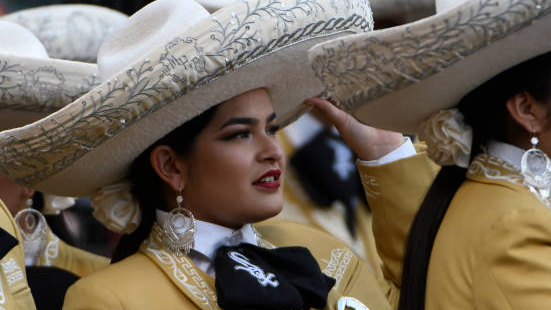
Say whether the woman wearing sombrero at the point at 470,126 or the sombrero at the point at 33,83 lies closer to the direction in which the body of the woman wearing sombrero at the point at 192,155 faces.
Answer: the woman wearing sombrero

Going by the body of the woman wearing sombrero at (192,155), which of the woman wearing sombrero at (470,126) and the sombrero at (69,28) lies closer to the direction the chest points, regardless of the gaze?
the woman wearing sombrero

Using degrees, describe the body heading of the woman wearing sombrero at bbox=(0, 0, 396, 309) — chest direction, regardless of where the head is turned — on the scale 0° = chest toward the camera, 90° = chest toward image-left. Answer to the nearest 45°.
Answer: approximately 315°

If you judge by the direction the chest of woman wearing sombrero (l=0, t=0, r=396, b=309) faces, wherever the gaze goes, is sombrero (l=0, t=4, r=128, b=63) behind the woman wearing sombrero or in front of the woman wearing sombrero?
behind

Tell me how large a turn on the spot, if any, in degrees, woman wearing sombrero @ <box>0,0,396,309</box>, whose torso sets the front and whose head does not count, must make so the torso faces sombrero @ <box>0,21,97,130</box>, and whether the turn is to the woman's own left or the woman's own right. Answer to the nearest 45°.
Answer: approximately 180°
